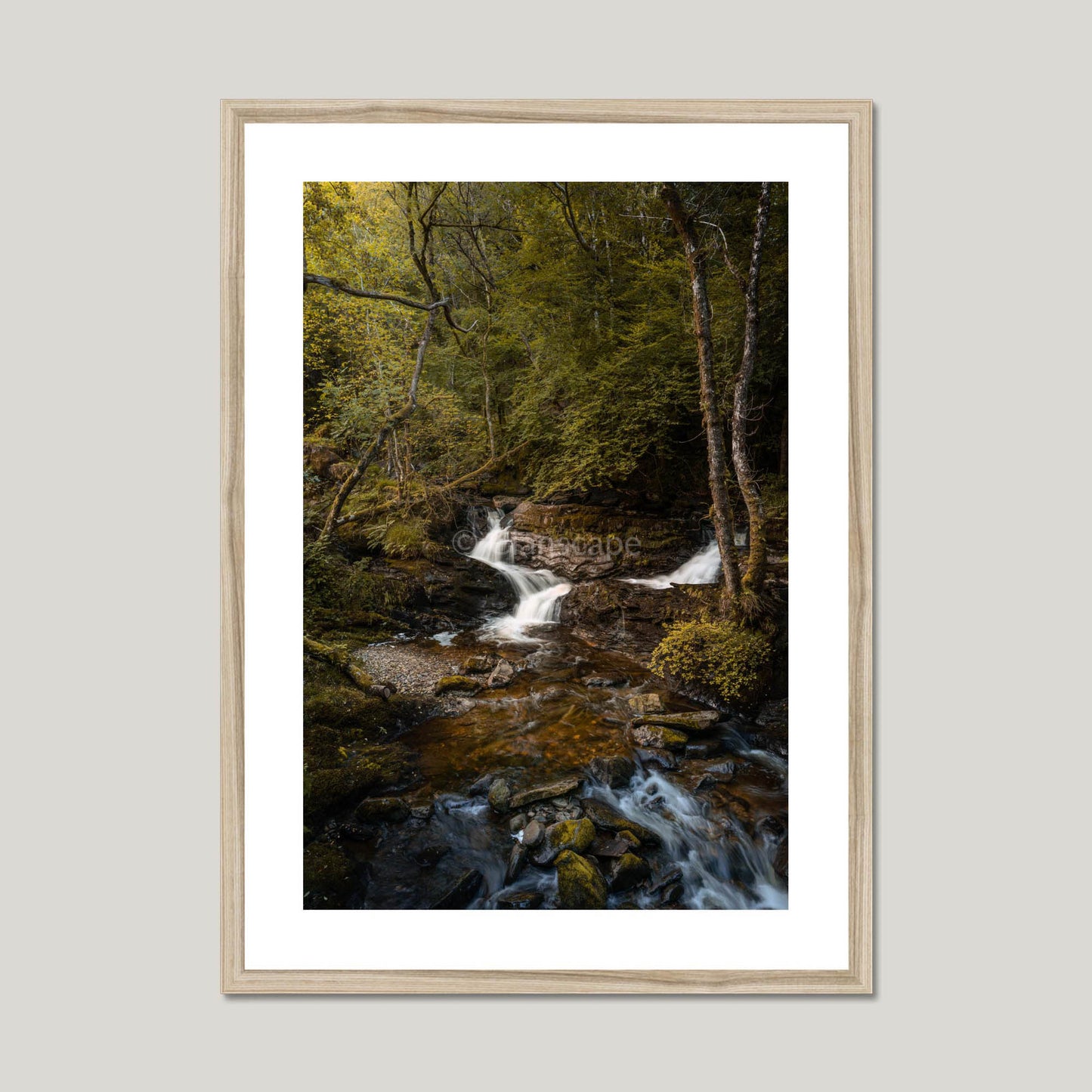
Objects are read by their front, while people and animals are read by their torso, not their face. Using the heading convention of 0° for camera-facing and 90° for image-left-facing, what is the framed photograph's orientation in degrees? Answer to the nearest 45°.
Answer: approximately 0°
